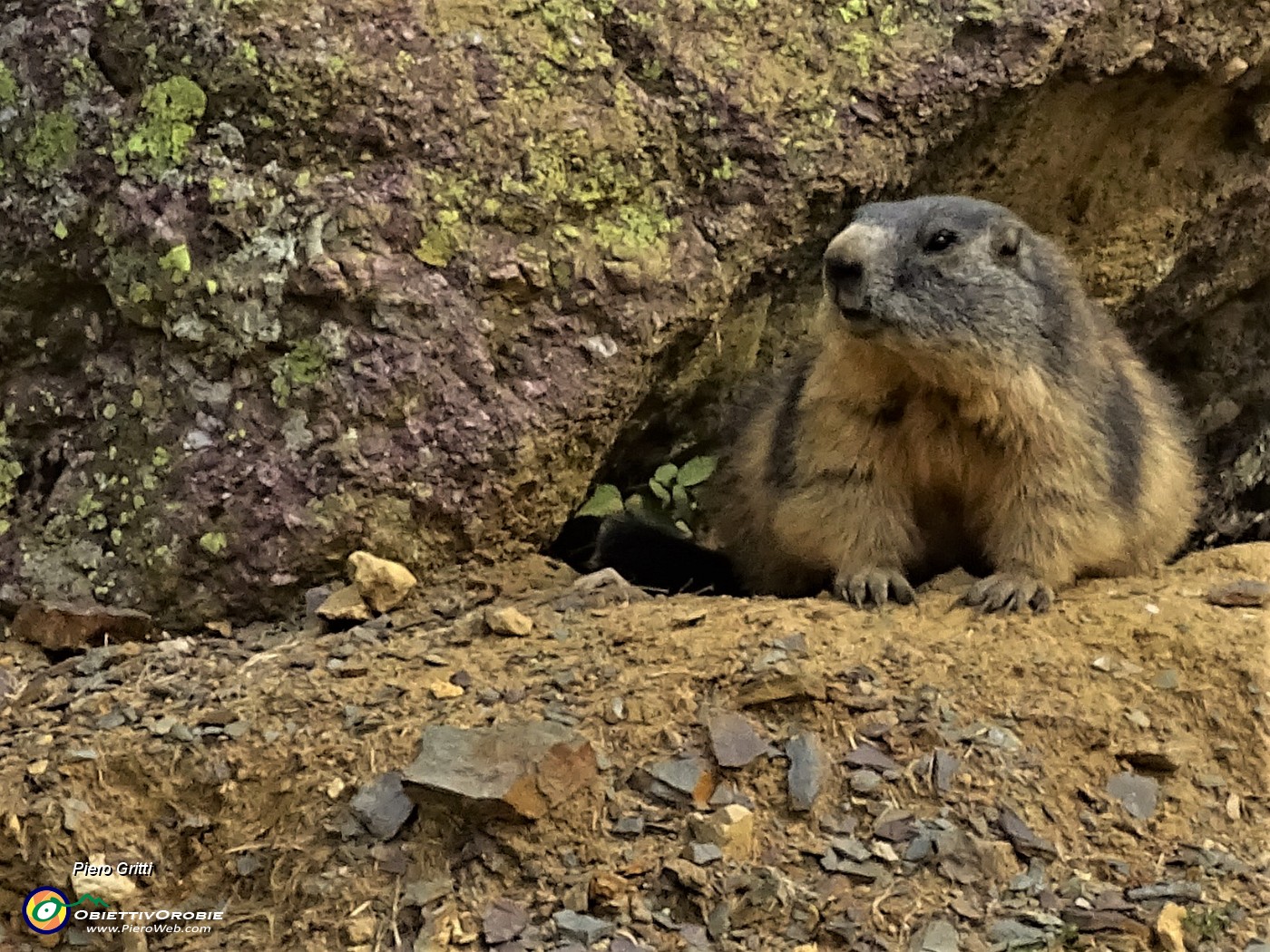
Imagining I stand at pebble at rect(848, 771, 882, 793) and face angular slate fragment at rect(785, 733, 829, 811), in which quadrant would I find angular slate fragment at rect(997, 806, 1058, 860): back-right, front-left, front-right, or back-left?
back-left

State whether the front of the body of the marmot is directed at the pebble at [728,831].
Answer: yes

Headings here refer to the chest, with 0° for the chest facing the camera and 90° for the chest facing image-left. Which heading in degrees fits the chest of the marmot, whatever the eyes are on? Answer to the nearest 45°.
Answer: approximately 0°

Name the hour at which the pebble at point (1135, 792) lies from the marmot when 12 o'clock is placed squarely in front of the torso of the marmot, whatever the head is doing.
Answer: The pebble is roughly at 11 o'clock from the marmot.

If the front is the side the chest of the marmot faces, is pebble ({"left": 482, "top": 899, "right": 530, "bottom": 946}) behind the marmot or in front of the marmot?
in front

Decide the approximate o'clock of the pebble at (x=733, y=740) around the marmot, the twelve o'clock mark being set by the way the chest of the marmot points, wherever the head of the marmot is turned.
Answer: The pebble is roughly at 12 o'clock from the marmot.

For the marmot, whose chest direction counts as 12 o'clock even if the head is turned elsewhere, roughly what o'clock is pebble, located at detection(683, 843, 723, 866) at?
The pebble is roughly at 12 o'clock from the marmot.

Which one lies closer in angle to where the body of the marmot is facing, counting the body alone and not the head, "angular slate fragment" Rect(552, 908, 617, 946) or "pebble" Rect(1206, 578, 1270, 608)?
the angular slate fragment

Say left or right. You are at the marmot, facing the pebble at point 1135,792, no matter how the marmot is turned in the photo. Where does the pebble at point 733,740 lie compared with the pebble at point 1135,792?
right

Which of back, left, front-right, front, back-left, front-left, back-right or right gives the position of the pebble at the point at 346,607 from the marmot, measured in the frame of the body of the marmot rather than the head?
front-right

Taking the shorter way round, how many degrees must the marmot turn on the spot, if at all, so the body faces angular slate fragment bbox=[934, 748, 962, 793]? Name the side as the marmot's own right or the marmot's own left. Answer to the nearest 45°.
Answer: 0° — it already faces it

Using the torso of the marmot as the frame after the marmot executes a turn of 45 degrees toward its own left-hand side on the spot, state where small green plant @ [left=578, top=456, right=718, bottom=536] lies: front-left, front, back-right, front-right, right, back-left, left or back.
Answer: back

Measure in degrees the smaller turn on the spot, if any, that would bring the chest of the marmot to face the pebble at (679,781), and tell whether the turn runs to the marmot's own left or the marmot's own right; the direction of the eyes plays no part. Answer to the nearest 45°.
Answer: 0° — it already faces it
